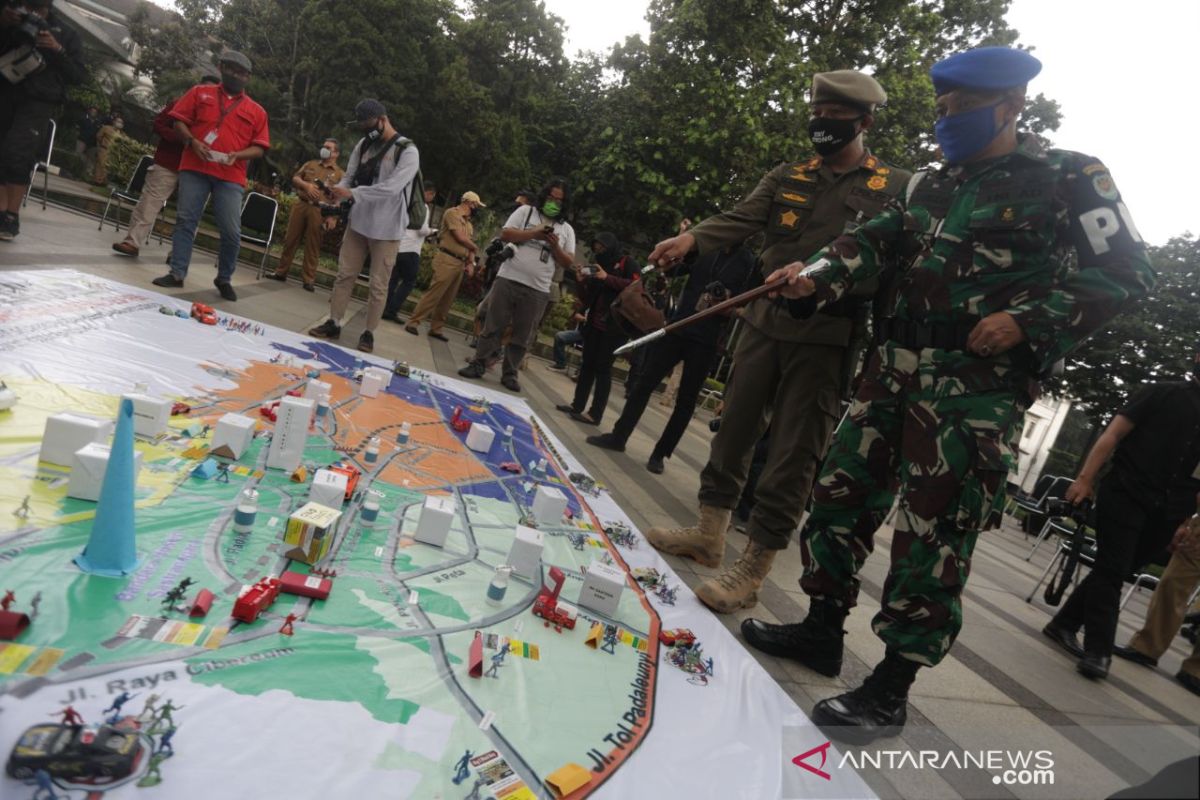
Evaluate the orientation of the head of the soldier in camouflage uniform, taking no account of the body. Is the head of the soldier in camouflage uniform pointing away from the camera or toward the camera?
toward the camera

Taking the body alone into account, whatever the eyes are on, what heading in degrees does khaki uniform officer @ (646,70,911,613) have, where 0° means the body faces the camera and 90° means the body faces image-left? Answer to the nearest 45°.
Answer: approximately 45°

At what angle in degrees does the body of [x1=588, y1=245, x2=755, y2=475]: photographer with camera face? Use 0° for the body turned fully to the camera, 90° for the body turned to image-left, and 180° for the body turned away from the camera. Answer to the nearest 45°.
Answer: approximately 45°

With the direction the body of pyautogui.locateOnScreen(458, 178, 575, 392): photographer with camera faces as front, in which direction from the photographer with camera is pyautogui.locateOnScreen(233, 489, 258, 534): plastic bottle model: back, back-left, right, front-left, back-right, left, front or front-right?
front

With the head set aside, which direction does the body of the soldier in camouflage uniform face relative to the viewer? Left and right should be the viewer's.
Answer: facing the viewer and to the left of the viewer

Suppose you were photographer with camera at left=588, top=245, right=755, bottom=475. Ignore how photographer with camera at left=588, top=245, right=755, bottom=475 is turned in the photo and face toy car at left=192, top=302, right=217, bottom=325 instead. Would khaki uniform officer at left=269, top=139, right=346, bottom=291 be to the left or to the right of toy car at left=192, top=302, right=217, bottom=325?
right

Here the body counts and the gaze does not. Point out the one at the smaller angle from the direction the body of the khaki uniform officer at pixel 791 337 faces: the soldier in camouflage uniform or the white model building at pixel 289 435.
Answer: the white model building

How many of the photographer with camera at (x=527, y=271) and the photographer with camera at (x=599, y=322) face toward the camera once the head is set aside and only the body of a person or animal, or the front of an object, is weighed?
1

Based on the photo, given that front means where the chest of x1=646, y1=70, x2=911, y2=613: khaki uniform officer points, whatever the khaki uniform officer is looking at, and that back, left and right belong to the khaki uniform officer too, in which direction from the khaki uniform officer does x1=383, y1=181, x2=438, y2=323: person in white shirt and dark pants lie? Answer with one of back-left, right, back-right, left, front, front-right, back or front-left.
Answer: right

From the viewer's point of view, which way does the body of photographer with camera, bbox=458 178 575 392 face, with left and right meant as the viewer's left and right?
facing the viewer

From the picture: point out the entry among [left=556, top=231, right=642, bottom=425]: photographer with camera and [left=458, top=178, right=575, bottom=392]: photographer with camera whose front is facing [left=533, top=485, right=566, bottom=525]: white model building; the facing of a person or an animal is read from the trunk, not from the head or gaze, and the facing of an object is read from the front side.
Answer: [left=458, top=178, right=575, bottom=392]: photographer with camera

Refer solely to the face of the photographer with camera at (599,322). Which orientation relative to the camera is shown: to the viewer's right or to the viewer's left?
to the viewer's left

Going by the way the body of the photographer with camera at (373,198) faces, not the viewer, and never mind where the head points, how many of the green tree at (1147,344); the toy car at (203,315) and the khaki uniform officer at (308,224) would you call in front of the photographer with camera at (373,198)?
1

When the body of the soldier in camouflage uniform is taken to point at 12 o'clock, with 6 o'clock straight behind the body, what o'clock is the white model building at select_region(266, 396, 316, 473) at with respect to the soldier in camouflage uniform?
The white model building is roughly at 1 o'clock from the soldier in camouflage uniform.

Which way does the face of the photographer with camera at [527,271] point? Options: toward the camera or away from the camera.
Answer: toward the camera

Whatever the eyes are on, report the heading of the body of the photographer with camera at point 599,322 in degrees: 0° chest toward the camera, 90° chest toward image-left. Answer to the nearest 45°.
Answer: approximately 90°

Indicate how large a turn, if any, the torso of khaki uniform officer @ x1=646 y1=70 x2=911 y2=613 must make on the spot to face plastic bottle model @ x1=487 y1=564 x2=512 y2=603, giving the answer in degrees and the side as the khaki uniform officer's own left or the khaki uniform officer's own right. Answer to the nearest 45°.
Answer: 0° — they already face it

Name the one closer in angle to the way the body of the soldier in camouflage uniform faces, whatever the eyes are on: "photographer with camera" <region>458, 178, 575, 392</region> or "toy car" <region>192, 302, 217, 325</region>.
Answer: the toy car
